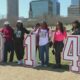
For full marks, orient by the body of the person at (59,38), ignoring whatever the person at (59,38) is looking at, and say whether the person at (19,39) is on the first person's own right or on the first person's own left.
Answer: on the first person's own right

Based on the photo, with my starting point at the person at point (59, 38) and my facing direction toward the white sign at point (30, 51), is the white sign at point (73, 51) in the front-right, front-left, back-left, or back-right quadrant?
back-left

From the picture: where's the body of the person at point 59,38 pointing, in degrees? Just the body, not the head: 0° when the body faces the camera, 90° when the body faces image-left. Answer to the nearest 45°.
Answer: approximately 45°

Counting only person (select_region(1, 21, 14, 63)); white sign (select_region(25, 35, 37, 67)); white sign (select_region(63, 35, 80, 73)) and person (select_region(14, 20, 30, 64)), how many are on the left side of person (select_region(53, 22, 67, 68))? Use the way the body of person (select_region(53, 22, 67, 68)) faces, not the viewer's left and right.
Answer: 1

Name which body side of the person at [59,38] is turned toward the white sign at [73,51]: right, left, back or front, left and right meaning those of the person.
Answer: left

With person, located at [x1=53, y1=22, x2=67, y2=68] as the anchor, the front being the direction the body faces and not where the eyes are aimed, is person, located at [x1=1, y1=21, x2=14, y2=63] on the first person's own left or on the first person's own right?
on the first person's own right

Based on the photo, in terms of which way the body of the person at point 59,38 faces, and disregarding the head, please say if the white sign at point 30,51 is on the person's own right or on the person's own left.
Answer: on the person's own right
